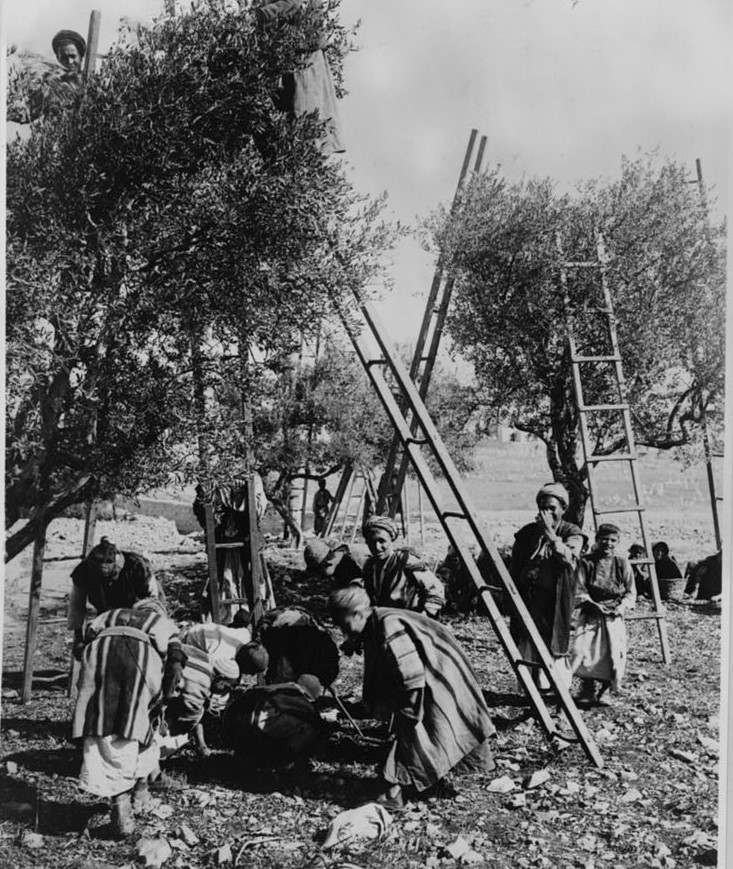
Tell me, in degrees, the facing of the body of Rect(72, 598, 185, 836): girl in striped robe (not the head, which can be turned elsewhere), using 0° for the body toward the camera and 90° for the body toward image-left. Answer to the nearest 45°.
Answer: approximately 225°

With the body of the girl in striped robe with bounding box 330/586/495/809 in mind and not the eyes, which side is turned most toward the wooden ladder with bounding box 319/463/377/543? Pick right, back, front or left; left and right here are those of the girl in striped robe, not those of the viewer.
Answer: right

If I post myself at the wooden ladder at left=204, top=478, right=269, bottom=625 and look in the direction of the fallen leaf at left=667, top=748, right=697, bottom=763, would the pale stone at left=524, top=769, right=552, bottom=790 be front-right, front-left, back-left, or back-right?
front-right

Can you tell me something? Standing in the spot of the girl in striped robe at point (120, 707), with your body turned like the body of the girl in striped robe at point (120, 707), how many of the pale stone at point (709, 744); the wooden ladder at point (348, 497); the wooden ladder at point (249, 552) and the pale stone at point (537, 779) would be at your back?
0

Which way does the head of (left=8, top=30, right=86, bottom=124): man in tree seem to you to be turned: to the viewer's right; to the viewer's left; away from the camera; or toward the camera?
toward the camera

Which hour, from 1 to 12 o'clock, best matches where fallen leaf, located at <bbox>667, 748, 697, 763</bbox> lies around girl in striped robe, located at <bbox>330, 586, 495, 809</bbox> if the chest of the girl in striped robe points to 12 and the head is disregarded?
The fallen leaf is roughly at 5 o'clock from the girl in striped robe.

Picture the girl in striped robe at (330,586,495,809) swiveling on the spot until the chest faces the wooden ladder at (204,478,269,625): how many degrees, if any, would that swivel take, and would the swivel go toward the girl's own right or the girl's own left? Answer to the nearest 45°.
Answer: approximately 45° to the girl's own right

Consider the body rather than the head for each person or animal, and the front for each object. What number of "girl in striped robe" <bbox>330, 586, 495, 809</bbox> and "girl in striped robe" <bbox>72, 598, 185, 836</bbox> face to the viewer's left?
1

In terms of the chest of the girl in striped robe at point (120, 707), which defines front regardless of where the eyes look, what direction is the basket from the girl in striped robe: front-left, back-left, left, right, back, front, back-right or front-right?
front

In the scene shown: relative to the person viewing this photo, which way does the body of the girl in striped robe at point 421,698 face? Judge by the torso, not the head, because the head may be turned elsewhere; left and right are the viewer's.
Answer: facing to the left of the viewer

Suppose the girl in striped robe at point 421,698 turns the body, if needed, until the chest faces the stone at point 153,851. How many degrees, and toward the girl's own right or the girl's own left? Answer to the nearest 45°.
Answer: approximately 45° to the girl's own left

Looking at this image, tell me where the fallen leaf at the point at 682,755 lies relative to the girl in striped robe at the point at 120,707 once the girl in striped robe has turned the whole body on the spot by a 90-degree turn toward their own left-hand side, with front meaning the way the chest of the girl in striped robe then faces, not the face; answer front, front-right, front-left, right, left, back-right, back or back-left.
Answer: back-right

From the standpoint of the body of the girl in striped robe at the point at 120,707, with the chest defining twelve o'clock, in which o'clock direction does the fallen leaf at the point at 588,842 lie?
The fallen leaf is roughly at 2 o'clock from the girl in striped robe.

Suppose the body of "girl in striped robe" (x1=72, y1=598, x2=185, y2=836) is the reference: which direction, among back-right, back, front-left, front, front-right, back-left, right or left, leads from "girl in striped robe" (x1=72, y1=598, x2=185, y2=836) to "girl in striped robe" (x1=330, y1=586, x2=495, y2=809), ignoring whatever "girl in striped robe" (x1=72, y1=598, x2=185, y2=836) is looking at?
front-right
